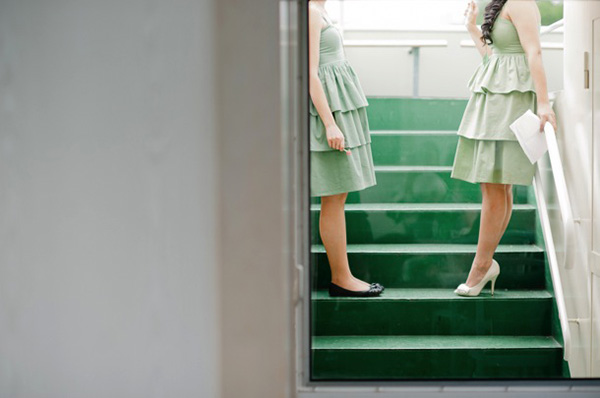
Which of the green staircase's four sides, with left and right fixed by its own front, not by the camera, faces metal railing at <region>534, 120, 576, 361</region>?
left

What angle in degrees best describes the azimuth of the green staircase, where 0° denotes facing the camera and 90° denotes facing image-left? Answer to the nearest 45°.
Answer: approximately 0°
